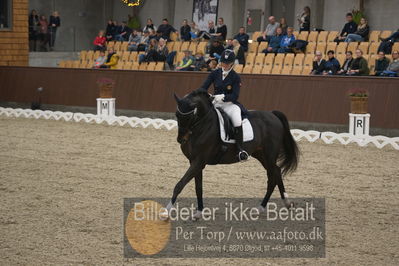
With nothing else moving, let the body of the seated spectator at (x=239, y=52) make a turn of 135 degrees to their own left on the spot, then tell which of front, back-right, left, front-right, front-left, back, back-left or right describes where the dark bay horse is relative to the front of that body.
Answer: right

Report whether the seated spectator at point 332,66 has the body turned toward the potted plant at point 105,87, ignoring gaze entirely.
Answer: no

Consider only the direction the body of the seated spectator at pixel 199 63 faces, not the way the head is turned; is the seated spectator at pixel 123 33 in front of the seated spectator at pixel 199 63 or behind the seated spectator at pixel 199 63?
behind

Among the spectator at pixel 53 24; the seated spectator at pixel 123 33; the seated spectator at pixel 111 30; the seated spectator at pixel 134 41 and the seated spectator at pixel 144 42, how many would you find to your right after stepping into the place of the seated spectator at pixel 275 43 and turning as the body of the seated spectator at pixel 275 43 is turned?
5

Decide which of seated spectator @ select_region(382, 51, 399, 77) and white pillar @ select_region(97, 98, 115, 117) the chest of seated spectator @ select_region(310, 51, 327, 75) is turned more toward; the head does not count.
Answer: the white pillar

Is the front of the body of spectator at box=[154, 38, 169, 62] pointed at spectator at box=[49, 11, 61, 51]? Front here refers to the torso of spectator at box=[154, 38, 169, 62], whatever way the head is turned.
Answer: no

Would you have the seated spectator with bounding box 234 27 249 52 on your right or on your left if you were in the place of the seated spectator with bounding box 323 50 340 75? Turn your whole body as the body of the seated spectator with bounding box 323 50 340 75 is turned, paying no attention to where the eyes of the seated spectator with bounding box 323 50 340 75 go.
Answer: on your right

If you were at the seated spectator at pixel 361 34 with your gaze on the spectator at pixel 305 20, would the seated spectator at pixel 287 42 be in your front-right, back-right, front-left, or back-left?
front-left

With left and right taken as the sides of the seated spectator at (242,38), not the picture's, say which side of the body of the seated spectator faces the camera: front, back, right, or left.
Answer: front

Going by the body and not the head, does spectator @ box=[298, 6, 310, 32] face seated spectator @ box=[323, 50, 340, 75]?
no

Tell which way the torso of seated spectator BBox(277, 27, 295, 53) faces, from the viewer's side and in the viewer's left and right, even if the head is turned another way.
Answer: facing the viewer and to the left of the viewer

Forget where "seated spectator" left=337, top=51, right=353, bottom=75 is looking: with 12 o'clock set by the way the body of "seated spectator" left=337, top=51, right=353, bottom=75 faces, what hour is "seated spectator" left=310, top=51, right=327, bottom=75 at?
"seated spectator" left=310, top=51, right=327, bottom=75 is roughly at 2 o'clock from "seated spectator" left=337, top=51, right=353, bottom=75.

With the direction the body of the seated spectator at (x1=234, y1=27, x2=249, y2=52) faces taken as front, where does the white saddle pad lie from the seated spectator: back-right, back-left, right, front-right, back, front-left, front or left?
front

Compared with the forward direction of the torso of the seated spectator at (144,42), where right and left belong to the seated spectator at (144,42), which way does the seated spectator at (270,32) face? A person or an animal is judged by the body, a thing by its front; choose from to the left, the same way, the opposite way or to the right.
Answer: the same way

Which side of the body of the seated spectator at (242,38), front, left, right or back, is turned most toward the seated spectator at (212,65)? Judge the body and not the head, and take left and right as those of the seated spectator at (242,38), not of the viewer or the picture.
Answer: front

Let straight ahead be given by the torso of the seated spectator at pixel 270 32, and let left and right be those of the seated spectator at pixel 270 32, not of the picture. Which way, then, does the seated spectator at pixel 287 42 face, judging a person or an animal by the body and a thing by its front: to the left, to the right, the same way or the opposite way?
the same way

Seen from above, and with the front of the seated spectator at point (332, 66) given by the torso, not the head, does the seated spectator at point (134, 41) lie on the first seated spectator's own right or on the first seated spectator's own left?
on the first seated spectator's own right

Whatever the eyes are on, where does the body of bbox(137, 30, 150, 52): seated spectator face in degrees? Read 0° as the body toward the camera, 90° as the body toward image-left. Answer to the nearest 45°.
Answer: approximately 45°

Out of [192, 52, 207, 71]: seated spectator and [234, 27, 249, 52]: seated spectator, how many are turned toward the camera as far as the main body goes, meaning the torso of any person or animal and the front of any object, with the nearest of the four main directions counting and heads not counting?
2
